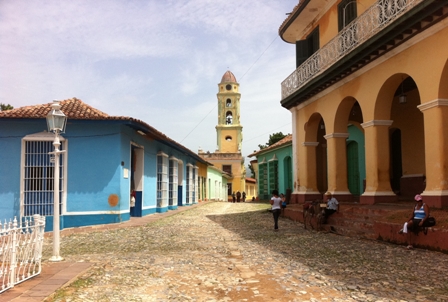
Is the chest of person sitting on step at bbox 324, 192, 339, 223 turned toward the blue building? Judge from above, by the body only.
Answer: yes

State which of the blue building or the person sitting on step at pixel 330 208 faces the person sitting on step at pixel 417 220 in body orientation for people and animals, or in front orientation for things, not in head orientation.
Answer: the blue building

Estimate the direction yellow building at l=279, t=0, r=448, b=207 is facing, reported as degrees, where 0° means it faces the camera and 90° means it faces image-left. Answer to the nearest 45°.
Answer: approximately 45°

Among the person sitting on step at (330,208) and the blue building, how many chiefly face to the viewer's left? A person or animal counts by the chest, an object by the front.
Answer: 1

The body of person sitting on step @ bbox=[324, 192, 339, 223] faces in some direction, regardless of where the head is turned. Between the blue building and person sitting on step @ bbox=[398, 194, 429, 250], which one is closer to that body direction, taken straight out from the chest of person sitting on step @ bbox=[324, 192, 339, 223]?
the blue building

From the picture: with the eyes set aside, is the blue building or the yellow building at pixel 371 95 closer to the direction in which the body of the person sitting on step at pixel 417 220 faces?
the blue building

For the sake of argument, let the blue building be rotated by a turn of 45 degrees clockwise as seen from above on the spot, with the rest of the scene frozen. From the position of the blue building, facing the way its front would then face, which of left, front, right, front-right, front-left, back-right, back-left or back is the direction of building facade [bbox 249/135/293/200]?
back-left

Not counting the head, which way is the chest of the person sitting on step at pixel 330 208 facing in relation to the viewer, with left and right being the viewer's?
facing to the left of the viewer

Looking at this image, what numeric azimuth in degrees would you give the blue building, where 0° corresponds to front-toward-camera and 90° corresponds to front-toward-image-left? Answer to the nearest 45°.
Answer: approximately 315°

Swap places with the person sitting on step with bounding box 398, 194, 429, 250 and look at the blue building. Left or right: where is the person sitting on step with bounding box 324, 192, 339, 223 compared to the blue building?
right

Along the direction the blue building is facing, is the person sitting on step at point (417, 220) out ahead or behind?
ahead
